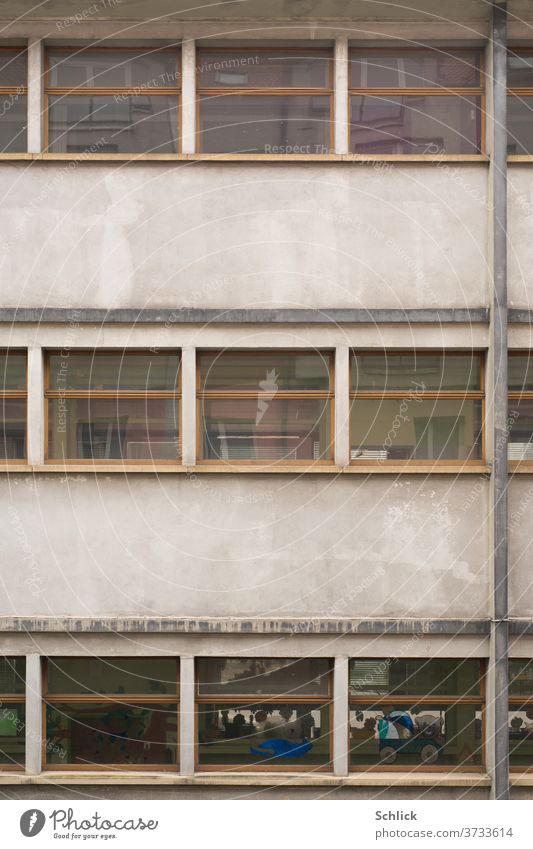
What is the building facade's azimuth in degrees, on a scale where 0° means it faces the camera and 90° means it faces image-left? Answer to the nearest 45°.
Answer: approximately 0°
